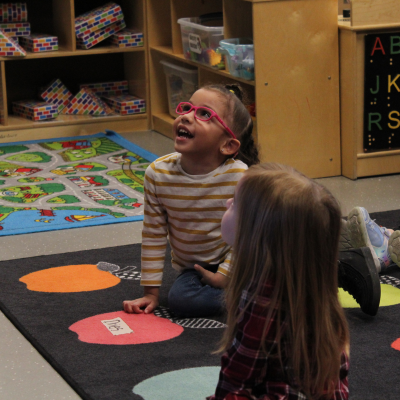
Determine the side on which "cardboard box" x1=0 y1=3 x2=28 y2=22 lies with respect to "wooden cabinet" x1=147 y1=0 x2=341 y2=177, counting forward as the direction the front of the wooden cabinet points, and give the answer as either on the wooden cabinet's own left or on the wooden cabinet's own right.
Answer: on the wooden cabinet's own right

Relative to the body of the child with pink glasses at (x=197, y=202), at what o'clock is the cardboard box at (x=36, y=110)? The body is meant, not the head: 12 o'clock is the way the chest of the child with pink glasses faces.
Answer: The cardboard box is roughly at 4 o'clock from the child with pink glasses.

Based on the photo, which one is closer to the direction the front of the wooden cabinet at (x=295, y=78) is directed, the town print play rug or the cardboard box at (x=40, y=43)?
the town print play rug

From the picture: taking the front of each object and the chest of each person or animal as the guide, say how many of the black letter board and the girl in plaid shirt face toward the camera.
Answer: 1

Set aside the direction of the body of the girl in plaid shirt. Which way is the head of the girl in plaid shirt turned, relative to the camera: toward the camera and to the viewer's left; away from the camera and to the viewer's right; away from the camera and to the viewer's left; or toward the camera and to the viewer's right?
away from the camera and to the viewer's left

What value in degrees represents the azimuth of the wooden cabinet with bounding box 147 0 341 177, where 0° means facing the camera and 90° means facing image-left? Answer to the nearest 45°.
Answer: approximately 45°

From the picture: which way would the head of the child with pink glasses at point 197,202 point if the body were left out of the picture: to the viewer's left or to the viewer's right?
to the viewer's left

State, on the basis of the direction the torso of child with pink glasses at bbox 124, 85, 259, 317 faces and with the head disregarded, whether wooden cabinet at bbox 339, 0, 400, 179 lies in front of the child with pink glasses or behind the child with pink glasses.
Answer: behind

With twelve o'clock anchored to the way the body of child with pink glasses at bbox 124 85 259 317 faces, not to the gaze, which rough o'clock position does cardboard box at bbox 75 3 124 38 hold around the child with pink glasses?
The cardboard box is roughly at 4 o'clock from the child with pink glasses.
